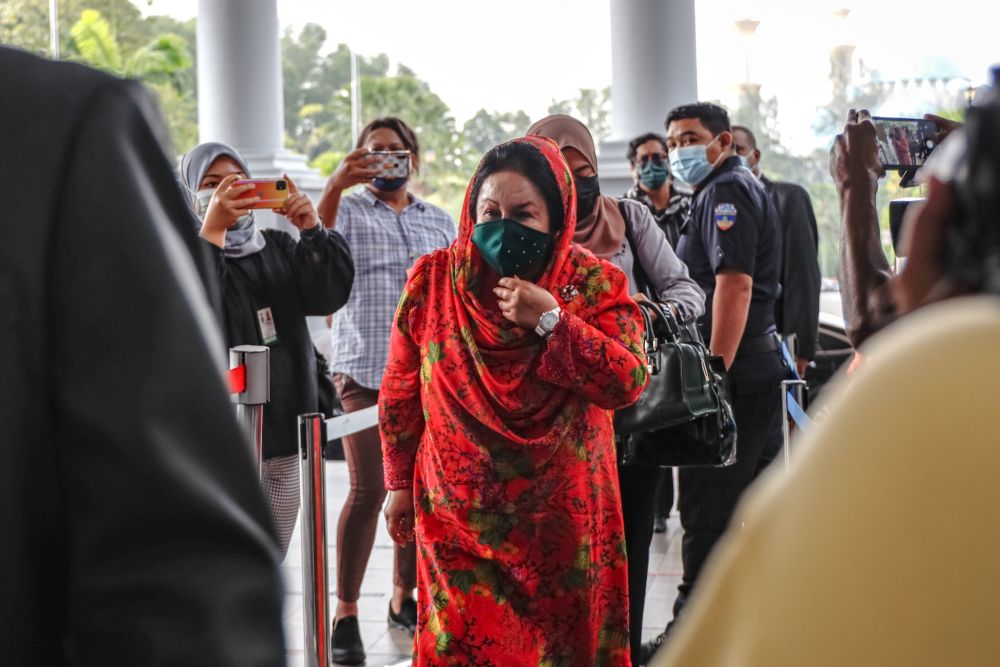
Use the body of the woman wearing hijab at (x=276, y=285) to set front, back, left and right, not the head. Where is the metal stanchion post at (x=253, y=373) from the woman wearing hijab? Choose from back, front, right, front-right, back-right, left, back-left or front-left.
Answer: front

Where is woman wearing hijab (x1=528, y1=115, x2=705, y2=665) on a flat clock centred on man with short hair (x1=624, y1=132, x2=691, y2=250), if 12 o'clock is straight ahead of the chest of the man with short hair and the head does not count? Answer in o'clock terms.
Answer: The woman wearing hijab is roughly at 12 o'clock from the man with short hair.

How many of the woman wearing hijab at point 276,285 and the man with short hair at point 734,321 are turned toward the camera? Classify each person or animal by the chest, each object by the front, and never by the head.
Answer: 1

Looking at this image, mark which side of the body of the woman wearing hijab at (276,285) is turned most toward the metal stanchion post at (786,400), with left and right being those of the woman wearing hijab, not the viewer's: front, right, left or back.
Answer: left

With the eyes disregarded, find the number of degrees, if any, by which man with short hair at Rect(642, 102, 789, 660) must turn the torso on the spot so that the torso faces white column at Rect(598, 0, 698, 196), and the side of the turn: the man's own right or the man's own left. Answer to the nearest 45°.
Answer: approximately 90° to the man's own right

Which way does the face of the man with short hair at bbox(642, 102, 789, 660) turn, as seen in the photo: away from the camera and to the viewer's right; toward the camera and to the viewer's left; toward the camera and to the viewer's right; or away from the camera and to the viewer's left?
toward the camera and to the viewer's left

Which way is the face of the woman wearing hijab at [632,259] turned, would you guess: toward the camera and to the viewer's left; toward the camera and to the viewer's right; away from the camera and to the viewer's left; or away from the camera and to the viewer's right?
toward the camera and to the viewer's left

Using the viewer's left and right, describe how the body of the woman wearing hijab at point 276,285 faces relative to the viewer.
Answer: facing the viewer

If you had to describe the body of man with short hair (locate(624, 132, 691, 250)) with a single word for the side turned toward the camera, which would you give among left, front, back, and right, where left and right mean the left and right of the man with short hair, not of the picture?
front

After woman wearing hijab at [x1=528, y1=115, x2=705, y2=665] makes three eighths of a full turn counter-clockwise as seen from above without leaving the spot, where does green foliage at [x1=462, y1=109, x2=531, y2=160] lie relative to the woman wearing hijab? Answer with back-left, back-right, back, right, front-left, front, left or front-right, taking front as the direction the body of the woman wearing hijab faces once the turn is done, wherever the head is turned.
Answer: left

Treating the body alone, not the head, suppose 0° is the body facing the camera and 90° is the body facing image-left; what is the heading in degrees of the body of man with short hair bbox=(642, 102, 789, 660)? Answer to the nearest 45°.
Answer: approximately 90°
